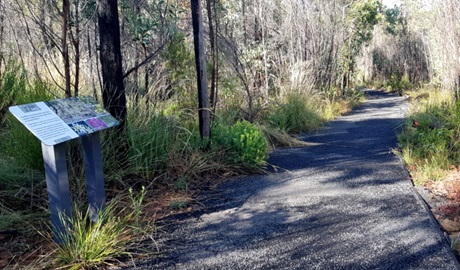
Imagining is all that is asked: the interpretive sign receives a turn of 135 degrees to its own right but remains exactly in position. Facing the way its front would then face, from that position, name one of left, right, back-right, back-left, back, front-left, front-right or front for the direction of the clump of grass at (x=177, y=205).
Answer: back-right

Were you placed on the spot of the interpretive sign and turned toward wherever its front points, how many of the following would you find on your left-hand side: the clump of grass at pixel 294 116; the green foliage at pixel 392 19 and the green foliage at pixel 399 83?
3

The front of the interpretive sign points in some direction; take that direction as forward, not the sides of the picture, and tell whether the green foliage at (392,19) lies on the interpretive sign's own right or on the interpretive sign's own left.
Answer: on the interpretive sign's own left

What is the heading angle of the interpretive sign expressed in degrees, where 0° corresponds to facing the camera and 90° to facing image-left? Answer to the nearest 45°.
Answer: approximately 315°

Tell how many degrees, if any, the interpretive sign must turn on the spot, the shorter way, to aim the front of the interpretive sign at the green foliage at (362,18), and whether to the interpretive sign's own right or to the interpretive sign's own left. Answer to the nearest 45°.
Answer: approximately 90° to the interpretive sign's own left

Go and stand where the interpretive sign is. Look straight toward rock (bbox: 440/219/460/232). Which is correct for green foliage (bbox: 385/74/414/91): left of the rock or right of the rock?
left

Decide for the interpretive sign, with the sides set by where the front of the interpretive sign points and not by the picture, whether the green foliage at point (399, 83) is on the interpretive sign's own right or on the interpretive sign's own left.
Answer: on the interpretive sign's own left

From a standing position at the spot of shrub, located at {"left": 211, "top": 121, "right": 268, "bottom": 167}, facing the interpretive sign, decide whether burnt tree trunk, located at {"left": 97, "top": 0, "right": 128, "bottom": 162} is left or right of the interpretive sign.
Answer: right

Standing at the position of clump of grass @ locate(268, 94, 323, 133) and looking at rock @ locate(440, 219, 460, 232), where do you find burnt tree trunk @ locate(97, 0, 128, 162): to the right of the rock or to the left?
right

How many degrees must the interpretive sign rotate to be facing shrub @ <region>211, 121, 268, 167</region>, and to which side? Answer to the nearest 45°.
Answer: approximately 90° to its left

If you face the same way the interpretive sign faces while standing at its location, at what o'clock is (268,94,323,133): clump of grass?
The clump of grass is roughly at 9 o'clock from the interpretive sign.
